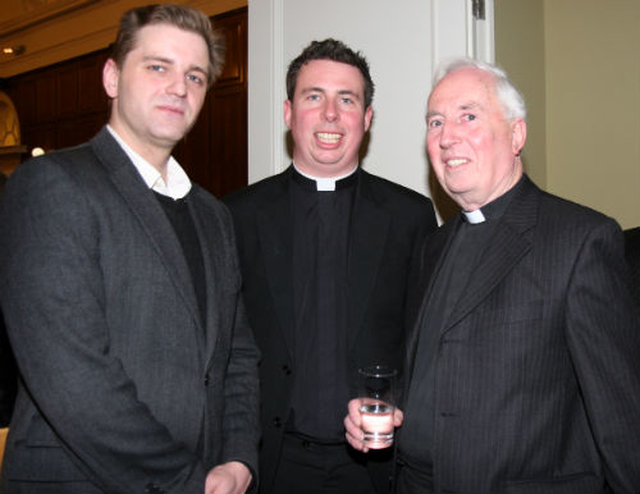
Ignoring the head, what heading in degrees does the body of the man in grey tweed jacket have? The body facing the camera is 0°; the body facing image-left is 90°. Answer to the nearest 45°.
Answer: approximately 315°
